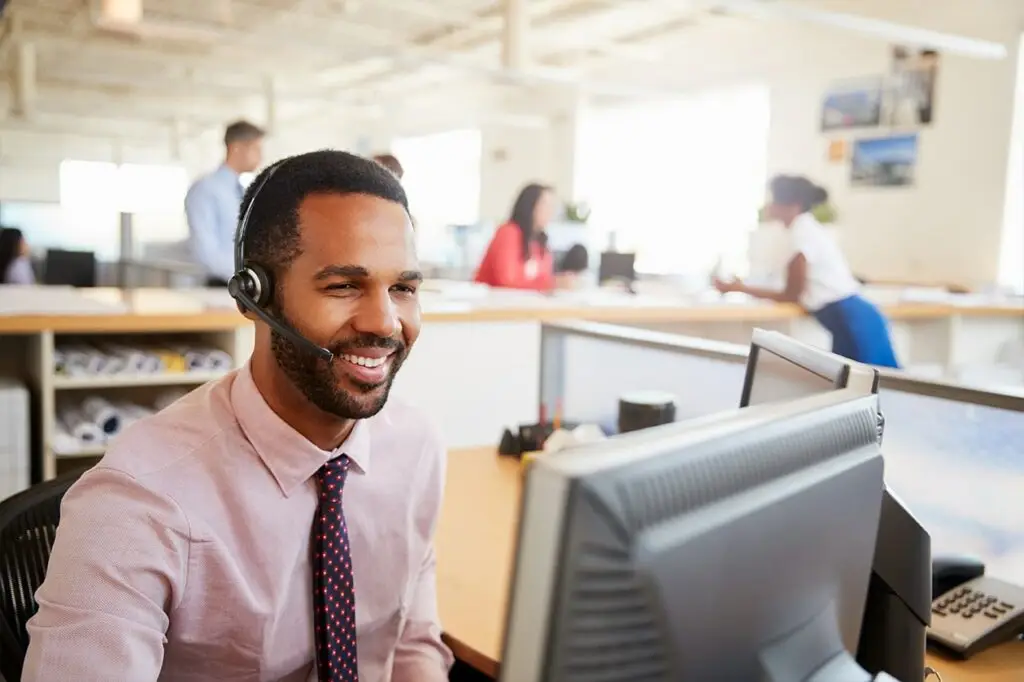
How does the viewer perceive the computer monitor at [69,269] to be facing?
facing away from the viewer

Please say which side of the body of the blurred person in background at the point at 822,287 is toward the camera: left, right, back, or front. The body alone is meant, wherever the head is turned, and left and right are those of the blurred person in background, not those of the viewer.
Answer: left

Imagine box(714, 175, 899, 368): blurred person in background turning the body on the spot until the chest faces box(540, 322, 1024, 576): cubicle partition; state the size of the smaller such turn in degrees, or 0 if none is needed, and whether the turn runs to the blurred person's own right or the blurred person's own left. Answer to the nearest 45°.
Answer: approximately 90° to the blurred person's own left

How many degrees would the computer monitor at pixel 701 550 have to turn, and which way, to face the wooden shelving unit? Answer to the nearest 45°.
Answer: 0° — it already faces it

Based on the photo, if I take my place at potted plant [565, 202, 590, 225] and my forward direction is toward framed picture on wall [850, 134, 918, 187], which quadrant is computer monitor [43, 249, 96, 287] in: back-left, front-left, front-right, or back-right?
back-right

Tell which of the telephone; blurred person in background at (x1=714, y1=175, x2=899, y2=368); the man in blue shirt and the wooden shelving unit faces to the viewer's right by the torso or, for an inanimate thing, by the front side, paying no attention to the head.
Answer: the man in blue shirt

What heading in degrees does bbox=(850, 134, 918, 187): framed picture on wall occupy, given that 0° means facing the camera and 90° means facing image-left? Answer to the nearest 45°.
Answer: approximately 45°

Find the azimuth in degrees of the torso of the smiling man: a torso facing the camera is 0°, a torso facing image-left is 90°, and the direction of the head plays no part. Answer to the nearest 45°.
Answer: approximately 315°

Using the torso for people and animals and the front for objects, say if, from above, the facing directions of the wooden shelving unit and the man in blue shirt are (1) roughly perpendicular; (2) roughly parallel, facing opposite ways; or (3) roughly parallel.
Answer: roughly perpendicular
